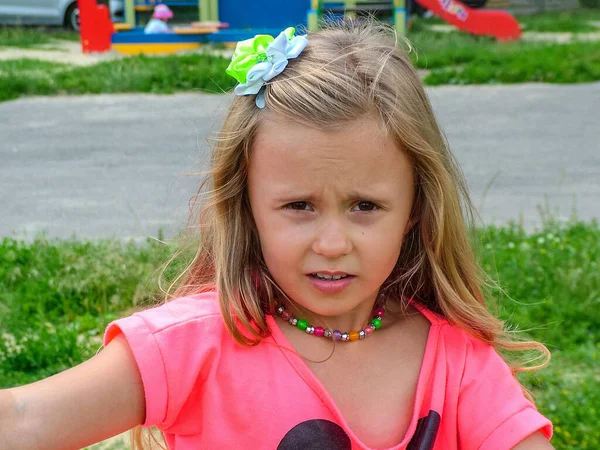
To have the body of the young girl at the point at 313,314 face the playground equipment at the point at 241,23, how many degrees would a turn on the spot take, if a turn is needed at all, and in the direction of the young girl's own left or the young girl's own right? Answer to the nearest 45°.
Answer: approximately 180°

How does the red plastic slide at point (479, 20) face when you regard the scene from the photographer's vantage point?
facing to the right of the viewer

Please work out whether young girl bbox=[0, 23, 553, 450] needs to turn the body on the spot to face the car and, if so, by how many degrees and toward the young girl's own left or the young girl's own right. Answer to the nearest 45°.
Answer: approximately 180°

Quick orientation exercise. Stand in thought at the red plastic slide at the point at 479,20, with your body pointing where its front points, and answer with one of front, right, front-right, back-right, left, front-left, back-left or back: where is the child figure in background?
back

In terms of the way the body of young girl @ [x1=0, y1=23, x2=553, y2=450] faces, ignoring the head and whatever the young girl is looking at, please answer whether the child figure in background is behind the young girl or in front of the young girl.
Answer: behind

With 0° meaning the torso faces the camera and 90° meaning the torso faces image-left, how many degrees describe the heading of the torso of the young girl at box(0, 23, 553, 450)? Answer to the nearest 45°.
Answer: approximately 0°

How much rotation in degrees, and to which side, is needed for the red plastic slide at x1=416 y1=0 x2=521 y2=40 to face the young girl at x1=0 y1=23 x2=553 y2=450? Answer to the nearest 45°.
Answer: approximately 90° to its right

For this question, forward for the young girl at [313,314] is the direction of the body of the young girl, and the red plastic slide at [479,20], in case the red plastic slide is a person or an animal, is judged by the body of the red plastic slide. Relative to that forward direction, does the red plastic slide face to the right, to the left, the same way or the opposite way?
to the left

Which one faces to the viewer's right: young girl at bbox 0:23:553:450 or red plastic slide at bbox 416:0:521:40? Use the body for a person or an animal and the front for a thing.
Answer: the red plastic slide

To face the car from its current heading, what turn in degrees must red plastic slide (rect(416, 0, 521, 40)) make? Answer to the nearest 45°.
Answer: approximately 180°

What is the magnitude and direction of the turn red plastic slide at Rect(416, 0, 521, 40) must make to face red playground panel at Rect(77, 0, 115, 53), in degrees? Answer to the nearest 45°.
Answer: approximately 180°

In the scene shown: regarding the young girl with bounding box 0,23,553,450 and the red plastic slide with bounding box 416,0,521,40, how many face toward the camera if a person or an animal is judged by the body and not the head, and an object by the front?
1
